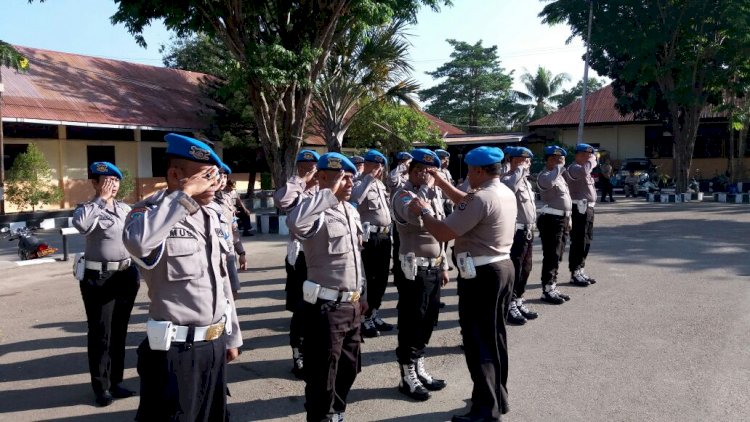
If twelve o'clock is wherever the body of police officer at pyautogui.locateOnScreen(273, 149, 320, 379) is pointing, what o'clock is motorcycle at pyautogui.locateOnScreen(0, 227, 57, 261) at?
The motorcycle is roughly at 6 o'clock from the police officer.

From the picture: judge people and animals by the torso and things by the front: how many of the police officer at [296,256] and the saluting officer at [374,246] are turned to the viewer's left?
0

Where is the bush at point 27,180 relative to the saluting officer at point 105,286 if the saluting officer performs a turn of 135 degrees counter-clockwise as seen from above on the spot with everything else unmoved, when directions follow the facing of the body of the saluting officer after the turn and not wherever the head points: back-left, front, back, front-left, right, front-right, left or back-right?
front

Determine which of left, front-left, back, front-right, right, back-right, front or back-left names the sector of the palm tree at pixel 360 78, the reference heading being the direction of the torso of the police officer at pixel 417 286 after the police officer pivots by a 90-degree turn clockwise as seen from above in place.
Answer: back-right

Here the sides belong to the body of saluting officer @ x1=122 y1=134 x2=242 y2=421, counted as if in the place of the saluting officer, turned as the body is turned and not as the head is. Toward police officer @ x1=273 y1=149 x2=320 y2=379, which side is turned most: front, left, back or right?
left

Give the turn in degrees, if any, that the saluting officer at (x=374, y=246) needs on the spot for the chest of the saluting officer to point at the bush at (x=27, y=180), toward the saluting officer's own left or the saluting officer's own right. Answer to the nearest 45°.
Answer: approximately 180°

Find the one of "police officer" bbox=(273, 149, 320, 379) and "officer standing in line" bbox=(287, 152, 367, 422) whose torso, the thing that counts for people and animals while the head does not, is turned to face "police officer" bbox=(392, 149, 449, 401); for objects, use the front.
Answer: "police officer" bbox=(273, 149, 320, 379)

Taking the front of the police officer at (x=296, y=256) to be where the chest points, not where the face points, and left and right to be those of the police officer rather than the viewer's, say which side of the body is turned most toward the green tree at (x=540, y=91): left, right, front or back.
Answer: left

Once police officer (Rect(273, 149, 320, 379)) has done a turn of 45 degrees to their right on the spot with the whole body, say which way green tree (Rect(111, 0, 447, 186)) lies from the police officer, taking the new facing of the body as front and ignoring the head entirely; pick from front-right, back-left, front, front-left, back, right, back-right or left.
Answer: back

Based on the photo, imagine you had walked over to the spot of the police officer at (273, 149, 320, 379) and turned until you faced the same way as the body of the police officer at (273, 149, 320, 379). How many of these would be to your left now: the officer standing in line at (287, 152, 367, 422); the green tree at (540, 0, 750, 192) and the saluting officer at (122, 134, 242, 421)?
1

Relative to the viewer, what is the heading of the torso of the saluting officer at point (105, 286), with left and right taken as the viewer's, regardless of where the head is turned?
facing the viewer and to the right of the viewer
